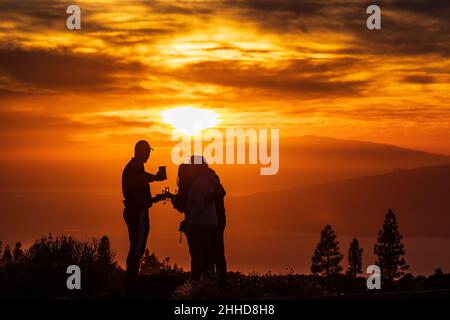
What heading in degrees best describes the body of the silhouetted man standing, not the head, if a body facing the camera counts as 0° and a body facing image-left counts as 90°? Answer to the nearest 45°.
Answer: approximately 270°

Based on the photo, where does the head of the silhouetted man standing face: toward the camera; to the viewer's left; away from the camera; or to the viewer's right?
to the viewer's right

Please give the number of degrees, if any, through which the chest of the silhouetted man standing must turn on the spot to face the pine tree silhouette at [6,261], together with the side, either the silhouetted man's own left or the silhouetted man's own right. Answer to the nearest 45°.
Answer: approximately 135° to the silhouetted man's own left
